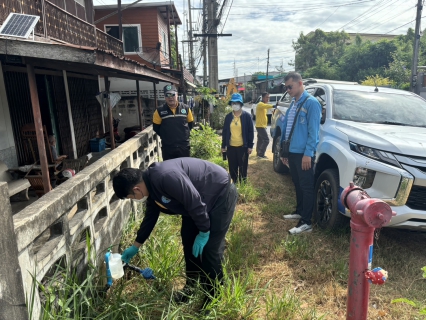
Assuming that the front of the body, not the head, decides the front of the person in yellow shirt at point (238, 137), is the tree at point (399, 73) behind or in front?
behind

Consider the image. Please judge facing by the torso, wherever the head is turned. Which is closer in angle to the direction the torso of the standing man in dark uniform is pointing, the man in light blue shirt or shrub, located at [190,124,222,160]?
the man in light blue shirt

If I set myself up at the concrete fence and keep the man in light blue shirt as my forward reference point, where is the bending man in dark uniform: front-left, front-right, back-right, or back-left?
front-right

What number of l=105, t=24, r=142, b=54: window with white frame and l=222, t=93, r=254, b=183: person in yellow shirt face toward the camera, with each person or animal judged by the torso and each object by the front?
2

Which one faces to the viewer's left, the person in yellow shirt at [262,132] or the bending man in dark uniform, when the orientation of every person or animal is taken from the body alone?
the bending man in dark uniform

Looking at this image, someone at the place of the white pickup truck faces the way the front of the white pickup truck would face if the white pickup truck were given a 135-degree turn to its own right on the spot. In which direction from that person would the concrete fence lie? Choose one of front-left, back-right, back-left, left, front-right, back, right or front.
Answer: front-left

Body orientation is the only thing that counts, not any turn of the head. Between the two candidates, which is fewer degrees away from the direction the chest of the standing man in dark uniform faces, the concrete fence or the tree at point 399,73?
the concrete fence

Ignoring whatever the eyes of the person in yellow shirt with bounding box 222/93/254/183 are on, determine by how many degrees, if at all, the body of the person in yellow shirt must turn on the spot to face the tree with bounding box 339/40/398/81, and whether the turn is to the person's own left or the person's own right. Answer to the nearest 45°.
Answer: approximately 135° to the person's own left

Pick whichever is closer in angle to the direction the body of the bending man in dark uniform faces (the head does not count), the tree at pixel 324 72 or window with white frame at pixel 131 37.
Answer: the window with white frame

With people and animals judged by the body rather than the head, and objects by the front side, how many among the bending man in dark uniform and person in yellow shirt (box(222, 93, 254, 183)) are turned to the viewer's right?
0

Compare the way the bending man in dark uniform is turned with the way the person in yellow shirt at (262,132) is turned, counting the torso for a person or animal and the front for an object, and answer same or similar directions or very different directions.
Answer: very different directions

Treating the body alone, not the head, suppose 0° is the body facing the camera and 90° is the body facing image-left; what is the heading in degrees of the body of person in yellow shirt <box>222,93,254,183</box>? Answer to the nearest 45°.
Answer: approximately 0°

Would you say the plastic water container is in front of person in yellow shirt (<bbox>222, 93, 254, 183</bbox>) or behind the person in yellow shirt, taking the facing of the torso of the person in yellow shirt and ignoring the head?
in front

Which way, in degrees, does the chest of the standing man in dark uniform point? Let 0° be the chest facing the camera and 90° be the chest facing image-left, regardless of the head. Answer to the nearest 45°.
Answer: approximately 0°

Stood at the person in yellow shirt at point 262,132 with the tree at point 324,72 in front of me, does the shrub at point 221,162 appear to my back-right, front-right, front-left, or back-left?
back-left

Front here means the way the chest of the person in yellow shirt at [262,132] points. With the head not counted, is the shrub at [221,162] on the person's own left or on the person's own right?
on the person's own right

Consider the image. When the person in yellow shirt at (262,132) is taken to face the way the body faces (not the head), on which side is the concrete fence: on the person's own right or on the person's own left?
on the person's own right

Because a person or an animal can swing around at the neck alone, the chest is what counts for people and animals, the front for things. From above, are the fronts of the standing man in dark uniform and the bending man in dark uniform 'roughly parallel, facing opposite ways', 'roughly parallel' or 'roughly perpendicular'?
roughly perpendicular

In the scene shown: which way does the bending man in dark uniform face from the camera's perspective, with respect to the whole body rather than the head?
to the viewer's left
